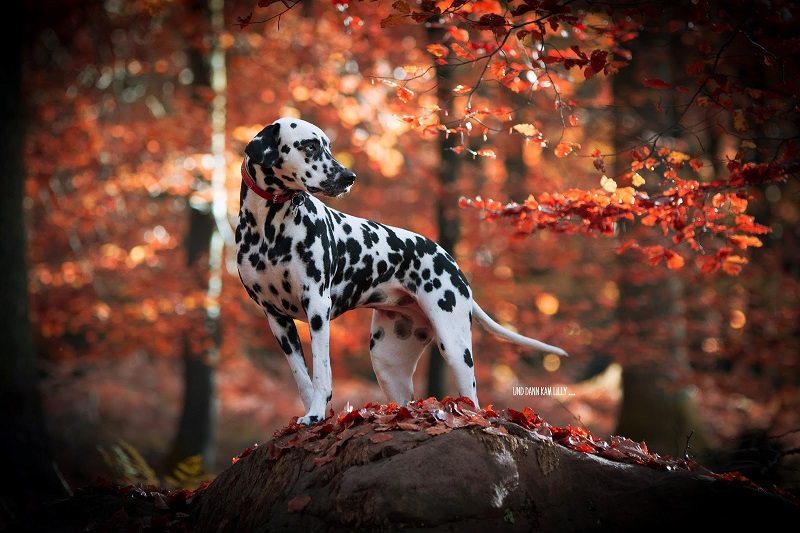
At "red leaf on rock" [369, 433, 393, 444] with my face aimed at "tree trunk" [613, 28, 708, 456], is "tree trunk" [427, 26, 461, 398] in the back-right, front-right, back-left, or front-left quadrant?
front-left

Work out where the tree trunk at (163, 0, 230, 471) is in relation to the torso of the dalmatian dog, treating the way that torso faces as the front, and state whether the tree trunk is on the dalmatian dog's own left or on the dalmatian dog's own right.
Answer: on the dalmatian dog's own right

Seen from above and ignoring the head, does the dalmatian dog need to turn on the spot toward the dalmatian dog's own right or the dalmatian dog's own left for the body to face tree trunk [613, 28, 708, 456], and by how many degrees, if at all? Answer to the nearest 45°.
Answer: approximately 180°

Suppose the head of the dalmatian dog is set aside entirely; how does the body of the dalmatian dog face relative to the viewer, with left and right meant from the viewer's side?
facing the viewer and to the left of the viewer

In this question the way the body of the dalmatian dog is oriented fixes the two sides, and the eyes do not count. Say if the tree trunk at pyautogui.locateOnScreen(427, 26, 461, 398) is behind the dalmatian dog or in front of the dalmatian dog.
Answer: behind

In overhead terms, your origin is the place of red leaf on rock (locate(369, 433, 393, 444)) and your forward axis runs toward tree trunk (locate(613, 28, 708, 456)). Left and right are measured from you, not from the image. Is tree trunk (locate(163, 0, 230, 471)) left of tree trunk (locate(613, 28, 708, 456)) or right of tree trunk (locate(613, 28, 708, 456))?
left

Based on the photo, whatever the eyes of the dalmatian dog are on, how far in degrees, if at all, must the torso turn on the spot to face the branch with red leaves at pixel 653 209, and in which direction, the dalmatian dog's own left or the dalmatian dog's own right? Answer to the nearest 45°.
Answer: approximately 135° to the dalmatian dog's own left

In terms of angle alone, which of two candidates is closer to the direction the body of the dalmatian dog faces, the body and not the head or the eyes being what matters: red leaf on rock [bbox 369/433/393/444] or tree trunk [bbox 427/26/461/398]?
the red leaf on rock

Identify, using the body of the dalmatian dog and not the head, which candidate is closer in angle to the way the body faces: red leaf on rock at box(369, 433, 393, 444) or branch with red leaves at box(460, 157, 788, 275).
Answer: the red leaf on rock
